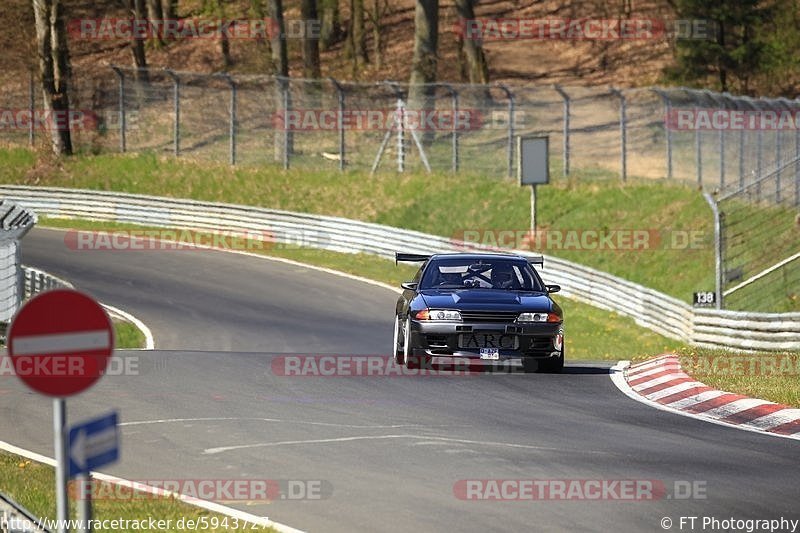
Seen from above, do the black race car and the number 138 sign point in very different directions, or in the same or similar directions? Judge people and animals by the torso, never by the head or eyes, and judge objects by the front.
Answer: same or similar directions

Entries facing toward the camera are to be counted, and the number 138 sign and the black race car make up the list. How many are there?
2

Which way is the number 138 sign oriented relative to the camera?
toward the camera

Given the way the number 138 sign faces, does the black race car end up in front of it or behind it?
in front

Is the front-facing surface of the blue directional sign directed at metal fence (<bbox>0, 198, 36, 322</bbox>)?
no

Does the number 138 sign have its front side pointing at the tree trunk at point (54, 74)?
no

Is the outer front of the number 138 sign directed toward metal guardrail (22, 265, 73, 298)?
no

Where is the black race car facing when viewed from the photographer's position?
facing the viewer

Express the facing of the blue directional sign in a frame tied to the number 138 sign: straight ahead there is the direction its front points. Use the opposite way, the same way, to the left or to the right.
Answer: the same way

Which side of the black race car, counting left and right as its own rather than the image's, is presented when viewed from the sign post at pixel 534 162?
back

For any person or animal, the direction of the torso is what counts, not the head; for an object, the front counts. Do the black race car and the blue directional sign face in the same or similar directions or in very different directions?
same or similar directions

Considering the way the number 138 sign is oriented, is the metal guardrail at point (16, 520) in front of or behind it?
in front

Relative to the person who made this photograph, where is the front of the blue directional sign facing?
facing the viewer and to the left of the viewer

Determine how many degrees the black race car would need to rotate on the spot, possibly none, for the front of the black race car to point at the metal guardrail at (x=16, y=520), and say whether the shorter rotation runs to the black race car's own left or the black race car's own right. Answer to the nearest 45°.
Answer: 0° — it already faces it

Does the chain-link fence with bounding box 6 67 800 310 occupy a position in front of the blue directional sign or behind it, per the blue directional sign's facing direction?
behind

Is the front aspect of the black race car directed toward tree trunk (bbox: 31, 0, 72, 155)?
no
